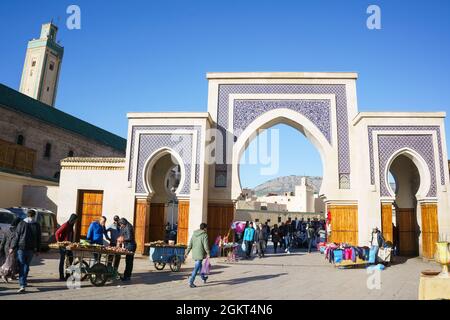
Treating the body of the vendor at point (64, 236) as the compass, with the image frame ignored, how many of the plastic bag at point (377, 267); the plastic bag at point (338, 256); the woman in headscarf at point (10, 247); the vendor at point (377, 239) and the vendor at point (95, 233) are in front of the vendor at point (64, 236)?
4

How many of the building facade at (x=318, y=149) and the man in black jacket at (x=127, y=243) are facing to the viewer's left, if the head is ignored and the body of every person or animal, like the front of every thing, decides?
1

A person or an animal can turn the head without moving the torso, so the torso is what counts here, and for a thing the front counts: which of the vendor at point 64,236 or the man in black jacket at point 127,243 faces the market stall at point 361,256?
the vendor

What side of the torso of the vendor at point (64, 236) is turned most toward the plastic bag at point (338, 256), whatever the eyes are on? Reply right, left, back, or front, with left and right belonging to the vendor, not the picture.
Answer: front

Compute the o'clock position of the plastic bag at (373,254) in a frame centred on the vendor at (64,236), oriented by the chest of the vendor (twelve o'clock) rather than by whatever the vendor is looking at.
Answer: The plastic bag is roughly at 12 o'clock from the vendor.

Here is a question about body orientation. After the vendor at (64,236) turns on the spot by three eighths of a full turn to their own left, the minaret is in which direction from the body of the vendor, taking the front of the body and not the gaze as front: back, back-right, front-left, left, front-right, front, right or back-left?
front-right

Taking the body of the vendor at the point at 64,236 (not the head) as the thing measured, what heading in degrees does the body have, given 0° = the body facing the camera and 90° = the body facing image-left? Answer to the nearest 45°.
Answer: approximately 270°

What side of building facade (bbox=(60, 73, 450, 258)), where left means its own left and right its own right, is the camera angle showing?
front

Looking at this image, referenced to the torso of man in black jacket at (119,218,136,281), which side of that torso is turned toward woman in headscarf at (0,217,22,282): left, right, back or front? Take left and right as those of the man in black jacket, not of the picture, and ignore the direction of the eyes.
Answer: front

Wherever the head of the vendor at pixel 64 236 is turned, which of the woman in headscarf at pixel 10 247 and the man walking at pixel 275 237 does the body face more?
the man walking

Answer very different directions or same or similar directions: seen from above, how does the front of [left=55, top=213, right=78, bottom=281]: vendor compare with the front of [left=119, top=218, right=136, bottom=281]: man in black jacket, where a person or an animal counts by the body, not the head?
very different directions

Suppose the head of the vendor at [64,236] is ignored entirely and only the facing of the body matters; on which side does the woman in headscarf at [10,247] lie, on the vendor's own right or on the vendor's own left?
on the vendor's own right

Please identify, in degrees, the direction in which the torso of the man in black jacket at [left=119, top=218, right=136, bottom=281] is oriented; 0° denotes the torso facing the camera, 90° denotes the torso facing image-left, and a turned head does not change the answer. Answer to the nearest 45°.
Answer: approximately 90°

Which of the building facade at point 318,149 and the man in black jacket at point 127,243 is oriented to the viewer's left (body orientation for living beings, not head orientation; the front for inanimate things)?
the man in black jacket

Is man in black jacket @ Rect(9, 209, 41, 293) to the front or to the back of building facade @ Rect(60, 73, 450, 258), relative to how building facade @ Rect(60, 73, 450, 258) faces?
to the front

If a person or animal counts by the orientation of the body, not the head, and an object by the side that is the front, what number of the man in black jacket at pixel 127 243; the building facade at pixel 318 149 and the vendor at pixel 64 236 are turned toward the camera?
1

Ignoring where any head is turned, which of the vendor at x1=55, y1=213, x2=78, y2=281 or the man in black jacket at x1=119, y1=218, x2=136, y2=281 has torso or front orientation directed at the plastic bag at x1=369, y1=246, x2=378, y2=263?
the vendor
